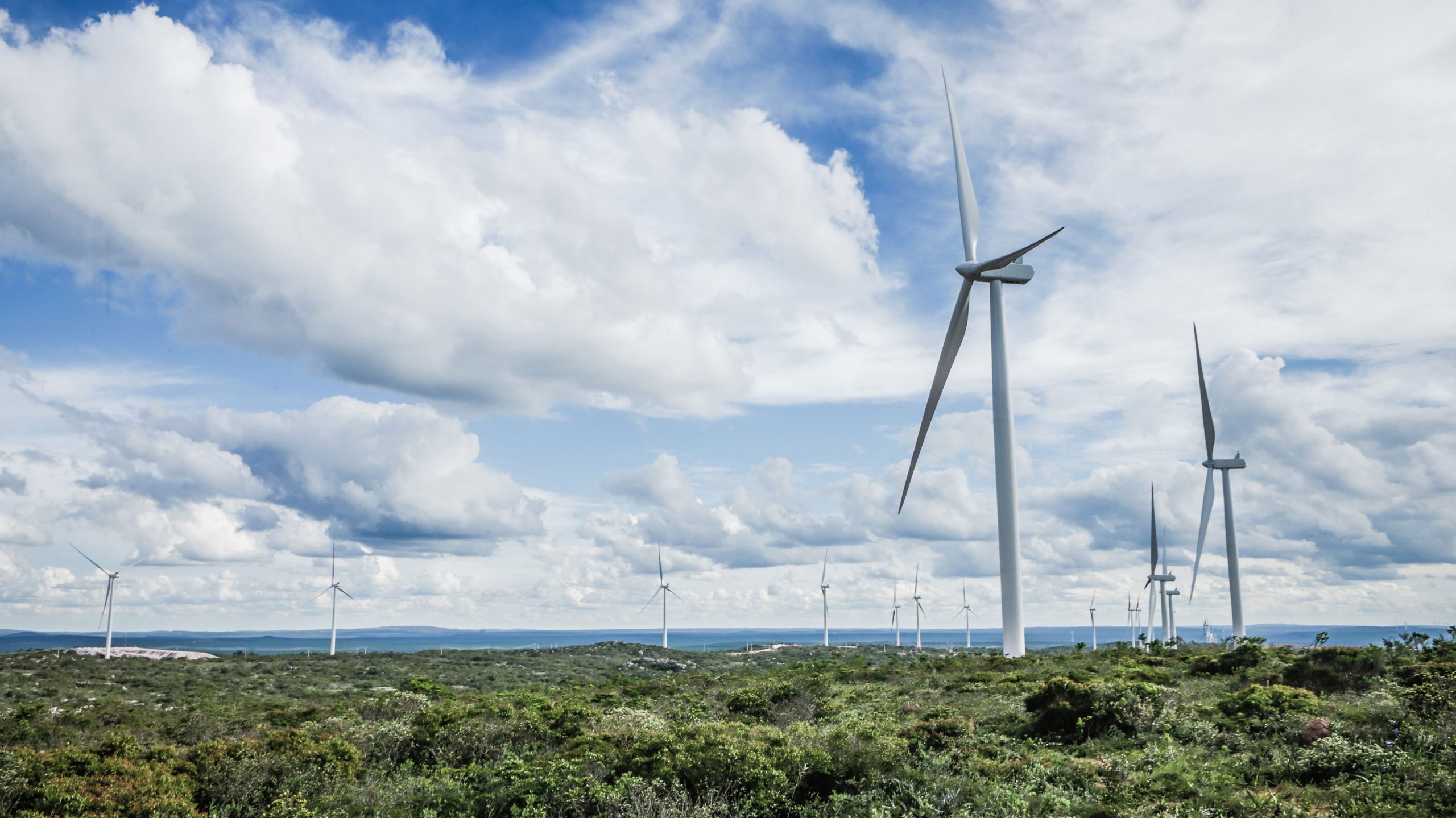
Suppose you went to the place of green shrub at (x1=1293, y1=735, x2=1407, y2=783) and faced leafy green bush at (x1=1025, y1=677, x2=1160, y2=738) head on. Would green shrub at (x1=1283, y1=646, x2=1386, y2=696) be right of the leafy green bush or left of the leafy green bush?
right

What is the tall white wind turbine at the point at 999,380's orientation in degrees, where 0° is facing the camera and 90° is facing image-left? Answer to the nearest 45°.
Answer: approximately 45°

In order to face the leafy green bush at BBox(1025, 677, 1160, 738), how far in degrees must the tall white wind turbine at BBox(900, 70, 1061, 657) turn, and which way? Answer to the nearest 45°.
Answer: approximately 45° to its left

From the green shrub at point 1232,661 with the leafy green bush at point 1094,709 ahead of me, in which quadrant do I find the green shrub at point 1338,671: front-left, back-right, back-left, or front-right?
front-left

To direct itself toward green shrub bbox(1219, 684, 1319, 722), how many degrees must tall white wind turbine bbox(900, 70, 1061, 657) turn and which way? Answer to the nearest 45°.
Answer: approximately 45° to its left

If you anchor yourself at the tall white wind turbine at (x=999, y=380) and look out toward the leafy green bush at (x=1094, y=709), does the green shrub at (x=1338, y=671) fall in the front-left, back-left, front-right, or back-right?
front-left

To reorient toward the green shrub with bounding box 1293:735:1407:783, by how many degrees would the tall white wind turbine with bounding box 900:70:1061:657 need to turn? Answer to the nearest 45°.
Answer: approximately 45° to its left

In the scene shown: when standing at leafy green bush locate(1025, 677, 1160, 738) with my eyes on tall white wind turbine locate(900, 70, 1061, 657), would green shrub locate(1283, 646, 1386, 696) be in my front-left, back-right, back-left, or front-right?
front-right

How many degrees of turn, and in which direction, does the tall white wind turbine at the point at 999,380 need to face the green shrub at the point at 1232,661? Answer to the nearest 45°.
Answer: approximately 90° to its left

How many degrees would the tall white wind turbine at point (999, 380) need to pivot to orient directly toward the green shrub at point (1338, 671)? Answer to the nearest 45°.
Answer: approximately 90° to its left
